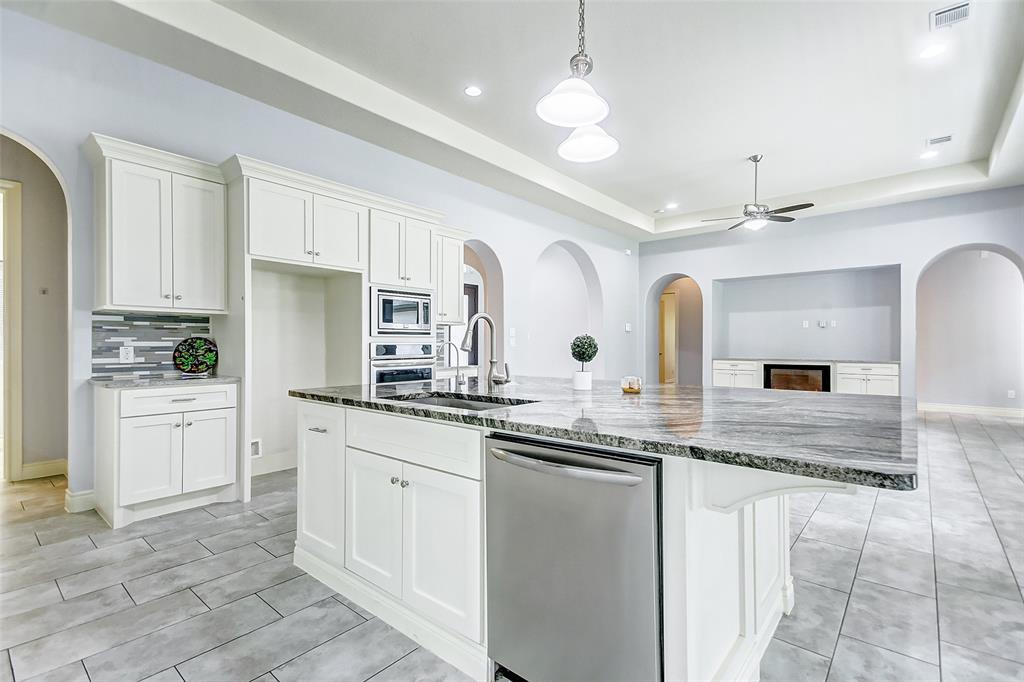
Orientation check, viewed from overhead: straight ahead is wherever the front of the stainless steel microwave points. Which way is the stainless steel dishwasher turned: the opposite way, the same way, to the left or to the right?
to the right

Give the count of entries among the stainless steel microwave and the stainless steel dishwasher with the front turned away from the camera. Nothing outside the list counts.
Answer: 0

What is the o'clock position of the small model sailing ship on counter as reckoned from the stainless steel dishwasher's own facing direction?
The small model sailing ship on counter is roughly at 5 o'clock from the stainless steel dishwasher.

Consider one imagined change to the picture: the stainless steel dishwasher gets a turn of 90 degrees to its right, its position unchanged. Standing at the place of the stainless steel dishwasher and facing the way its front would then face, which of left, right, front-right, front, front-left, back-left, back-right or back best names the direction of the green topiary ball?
front-right

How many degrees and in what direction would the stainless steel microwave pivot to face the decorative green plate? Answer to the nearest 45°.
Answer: approximately 135° to its right

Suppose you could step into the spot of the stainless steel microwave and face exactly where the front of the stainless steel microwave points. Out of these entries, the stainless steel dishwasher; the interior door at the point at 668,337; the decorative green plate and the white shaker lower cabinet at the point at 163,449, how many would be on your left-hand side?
1

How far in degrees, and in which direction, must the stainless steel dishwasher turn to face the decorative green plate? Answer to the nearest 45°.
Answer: approximately 90° to its right

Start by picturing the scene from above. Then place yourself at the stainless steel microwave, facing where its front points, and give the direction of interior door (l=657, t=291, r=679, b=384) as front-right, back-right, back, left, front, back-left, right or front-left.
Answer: left

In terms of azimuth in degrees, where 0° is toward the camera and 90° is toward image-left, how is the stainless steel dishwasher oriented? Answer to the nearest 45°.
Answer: approximately 45°

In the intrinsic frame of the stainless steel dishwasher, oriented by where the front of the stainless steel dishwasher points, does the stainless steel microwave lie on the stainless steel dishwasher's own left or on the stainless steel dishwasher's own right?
on the stainless steel dishwasher's own right

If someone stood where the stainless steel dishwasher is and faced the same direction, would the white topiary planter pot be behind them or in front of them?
behind

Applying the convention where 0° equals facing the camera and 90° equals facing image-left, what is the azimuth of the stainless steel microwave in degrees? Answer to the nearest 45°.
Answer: approximately 315°

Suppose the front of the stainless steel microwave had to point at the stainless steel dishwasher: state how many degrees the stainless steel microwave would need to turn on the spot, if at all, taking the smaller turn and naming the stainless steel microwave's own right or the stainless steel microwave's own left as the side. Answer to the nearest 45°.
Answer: approximately 45° to the stainless steel microwave's own right

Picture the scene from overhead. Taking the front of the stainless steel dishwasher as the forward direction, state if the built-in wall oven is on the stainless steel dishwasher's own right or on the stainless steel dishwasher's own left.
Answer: on the stainless steel dishwasher's own right

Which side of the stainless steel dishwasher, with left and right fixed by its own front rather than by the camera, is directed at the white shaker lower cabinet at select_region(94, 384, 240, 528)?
right
